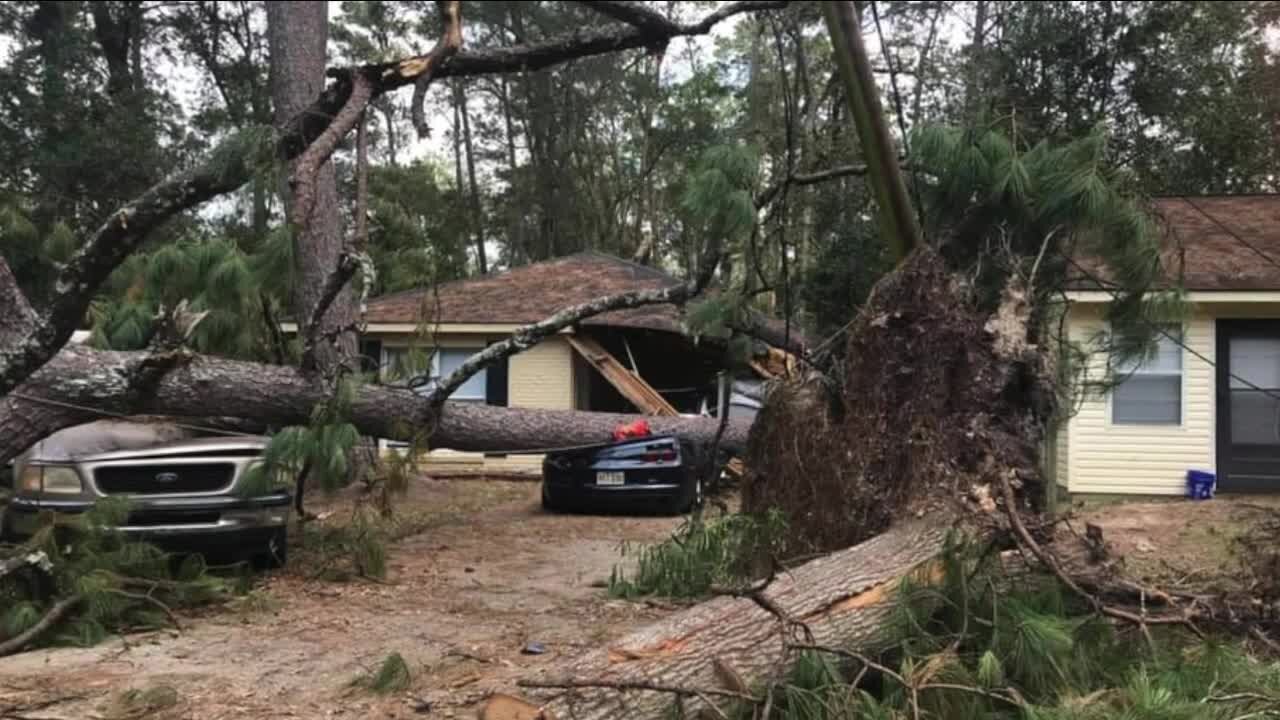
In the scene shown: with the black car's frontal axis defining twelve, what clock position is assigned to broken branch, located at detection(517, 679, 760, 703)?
The broken branch is roughly at 6 o'clock from the black car.

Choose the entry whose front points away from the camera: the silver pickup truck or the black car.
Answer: the black car

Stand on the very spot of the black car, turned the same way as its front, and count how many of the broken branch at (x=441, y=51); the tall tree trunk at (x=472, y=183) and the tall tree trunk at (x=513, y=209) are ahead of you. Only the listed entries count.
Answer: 2

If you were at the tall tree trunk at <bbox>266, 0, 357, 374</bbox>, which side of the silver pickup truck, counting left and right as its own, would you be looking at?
back

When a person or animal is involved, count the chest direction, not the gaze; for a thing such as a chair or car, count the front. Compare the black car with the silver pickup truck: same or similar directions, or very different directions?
very different directions

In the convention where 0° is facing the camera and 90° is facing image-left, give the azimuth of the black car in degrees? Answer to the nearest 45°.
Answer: approximately 180°

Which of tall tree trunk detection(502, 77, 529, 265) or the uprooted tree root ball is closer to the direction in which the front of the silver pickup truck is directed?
the uprooted tree root ball

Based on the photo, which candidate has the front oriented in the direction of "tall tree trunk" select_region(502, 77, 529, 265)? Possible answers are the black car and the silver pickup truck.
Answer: the black car

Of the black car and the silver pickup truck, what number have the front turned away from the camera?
1

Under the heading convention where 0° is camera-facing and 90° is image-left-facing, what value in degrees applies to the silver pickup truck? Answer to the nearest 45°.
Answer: approximately 0°
